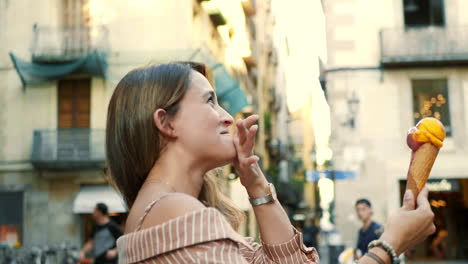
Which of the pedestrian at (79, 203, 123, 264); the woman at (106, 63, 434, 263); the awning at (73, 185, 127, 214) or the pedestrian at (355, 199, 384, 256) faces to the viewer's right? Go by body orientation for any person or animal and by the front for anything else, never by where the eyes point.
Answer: the woman

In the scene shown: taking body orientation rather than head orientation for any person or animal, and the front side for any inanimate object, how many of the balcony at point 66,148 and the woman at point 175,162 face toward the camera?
1

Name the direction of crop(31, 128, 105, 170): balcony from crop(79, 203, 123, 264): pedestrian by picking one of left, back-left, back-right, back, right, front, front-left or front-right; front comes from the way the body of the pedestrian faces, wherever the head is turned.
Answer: back-right

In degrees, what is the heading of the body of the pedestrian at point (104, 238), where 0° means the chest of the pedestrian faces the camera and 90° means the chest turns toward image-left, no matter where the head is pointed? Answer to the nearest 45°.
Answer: approximately 45°

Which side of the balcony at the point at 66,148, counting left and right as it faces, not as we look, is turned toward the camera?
front

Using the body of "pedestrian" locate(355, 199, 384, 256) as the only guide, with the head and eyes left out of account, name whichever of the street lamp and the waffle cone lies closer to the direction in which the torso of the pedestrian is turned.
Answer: the waffle cone

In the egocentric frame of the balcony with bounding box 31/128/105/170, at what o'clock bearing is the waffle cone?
The waffle cone is roughly at 12 o'clock from the balcony.

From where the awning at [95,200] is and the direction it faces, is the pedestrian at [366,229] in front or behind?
in front

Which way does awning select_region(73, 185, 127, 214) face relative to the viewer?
toward the camera

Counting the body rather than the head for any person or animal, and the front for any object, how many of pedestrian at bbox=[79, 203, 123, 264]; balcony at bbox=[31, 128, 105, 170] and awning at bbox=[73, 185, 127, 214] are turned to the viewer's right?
0

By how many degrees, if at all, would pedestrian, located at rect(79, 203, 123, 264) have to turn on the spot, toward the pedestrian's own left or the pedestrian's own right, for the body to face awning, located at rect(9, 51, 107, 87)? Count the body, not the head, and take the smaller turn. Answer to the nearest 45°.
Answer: approximately 135° to the pedestrian's own right

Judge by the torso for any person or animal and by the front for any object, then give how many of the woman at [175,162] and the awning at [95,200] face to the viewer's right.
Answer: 1

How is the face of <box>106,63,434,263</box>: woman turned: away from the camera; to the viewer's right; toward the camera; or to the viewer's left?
to the viewer's right

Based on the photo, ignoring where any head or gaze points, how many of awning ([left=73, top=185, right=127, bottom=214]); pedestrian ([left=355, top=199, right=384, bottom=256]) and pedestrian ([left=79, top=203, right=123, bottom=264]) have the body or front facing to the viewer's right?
0

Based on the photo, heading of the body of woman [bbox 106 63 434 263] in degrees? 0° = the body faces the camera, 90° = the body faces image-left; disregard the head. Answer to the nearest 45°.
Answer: approximately 270°
